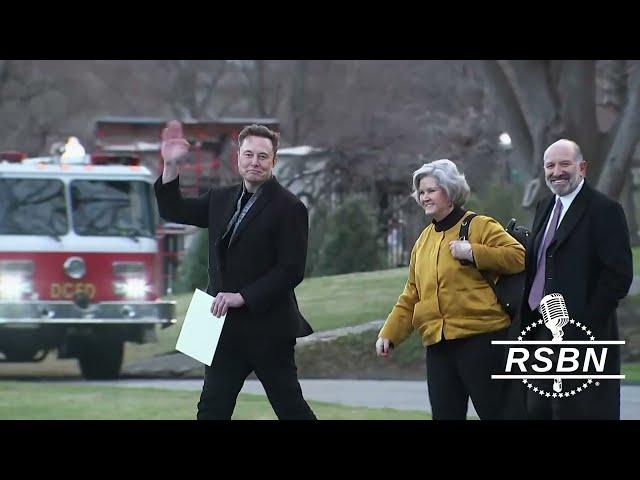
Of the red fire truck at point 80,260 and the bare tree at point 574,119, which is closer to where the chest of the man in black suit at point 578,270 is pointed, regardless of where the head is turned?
the red fire truck

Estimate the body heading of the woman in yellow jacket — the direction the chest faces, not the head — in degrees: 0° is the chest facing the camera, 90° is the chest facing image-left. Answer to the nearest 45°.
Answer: approximately 45°

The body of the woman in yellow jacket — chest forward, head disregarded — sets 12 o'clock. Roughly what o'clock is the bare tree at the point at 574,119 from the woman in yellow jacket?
The bare tree is roughly at 5 o'clock from the woman in yellow jacket.

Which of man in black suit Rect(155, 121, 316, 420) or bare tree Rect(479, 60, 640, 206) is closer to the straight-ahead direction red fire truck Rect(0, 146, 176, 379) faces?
the man in black suit

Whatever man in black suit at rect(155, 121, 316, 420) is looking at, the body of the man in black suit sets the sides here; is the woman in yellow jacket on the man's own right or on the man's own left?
on the man's own left

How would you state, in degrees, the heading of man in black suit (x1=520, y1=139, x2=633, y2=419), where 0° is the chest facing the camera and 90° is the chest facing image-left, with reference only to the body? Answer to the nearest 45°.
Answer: approximately 45°

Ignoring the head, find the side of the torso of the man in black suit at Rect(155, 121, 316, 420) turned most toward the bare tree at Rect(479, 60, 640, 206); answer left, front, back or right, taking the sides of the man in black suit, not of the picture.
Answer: back
